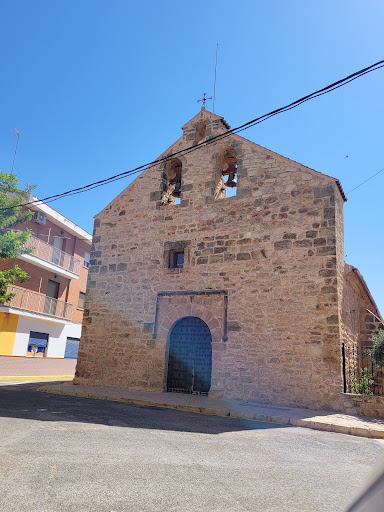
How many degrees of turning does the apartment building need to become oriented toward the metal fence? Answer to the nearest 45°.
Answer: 0° — it already faces it

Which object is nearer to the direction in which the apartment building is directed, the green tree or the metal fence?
the metal fence

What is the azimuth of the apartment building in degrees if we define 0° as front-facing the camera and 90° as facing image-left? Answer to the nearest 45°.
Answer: approximately 315°

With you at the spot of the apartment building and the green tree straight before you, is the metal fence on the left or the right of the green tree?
left

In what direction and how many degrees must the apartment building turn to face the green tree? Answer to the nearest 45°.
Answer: approximately 45° to its right

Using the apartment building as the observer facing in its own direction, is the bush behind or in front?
in front

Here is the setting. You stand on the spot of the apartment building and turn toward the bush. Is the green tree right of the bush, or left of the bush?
right
